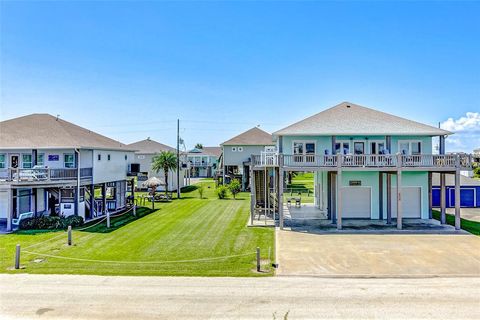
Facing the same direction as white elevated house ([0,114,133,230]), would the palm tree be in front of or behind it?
behind

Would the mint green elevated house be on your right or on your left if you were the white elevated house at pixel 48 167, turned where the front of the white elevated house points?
on your left

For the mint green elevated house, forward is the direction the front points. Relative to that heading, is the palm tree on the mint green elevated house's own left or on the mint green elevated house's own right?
on the mint green elevated house's own right

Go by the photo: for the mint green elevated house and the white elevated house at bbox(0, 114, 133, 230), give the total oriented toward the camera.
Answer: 2

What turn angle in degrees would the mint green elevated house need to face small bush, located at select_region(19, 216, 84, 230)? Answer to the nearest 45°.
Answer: approximately 45° to its right

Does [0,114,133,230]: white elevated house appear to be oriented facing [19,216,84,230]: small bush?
yes

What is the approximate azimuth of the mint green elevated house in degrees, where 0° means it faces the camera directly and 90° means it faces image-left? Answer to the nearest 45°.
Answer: approximately 0°

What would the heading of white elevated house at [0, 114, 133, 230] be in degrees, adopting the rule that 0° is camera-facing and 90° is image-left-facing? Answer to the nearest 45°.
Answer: approximately 0°

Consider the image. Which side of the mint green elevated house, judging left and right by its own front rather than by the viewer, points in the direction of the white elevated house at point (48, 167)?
right
